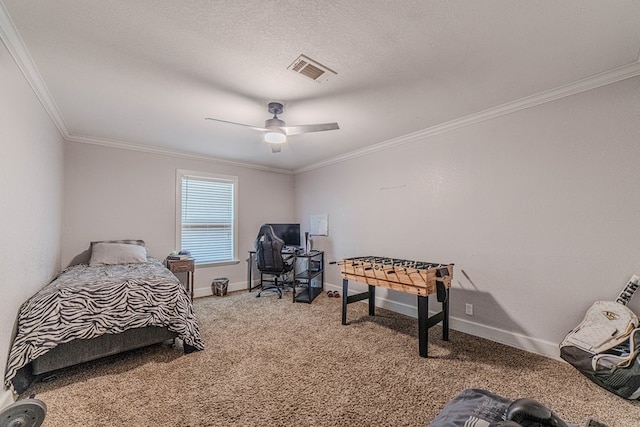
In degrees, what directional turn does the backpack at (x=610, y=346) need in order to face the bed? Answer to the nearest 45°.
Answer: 0° — it already faces it

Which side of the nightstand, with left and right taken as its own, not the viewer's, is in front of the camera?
front

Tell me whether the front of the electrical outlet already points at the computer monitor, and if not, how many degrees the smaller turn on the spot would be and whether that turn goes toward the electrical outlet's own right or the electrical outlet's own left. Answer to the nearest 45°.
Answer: approximately 45° to the electrical outlet's own right

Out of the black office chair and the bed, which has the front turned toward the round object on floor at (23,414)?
the bed

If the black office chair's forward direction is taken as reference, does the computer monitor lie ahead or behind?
ahead

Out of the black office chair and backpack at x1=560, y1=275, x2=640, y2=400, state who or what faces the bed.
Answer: the backpack

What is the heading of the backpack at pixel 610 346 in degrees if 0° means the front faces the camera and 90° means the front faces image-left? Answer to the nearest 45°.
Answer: approximately 45°

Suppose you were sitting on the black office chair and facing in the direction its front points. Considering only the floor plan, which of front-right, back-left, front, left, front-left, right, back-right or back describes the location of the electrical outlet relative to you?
right

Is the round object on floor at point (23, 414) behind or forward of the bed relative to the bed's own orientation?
forward

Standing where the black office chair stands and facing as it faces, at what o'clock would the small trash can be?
The small trash can is roughly at 8 o'clock from the black office chair.

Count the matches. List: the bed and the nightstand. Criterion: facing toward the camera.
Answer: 2

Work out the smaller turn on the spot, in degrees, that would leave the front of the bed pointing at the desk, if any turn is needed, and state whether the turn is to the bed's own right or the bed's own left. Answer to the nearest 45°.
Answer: approximately 90° to the bed's own left

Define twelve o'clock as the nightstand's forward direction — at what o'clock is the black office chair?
The black office chair is roughly at 9 o'clock from the nightstand.

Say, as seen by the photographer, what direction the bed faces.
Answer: facing the viewer

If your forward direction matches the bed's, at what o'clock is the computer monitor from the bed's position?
The computer monitor is roughly at 8 o'clock from the bed.

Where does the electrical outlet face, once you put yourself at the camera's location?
facing the viewer and to the left of the viewer

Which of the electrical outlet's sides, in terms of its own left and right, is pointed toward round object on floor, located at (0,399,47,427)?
front

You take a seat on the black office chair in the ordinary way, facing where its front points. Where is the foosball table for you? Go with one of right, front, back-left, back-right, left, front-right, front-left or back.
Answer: right

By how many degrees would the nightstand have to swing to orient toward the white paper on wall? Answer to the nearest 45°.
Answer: approximately 90° to its left

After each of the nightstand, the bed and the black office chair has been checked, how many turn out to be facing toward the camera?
2
